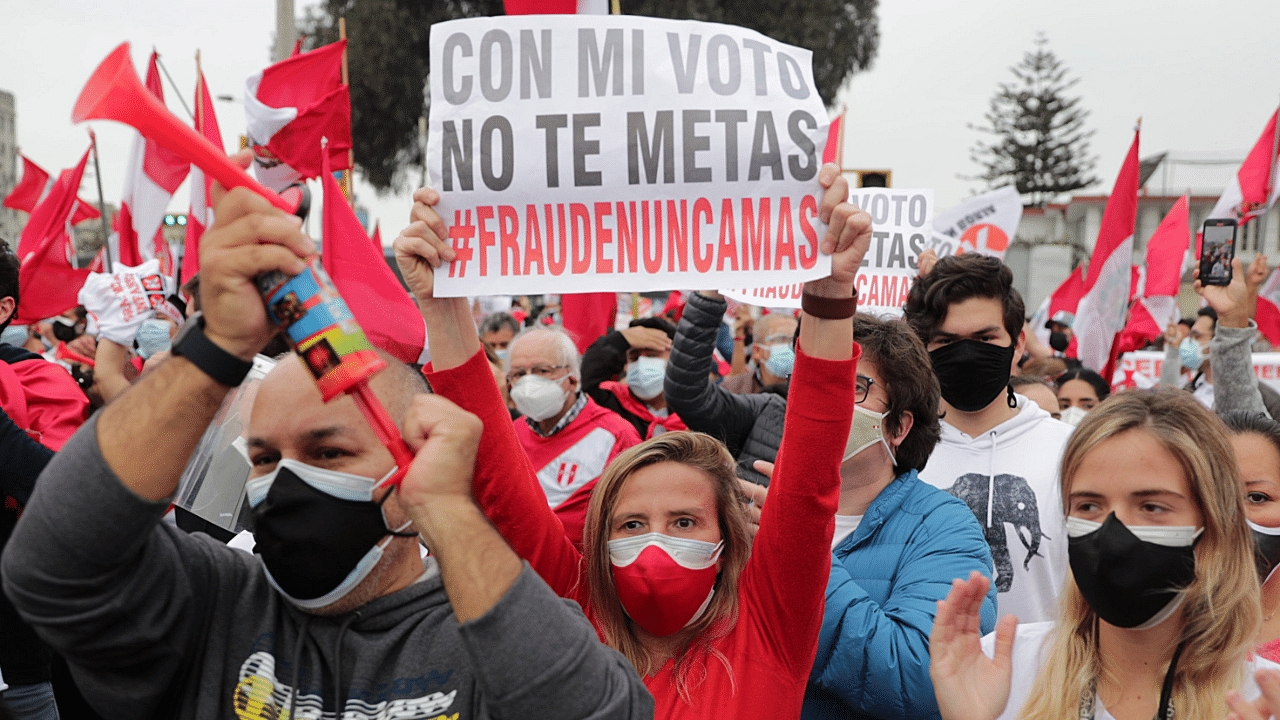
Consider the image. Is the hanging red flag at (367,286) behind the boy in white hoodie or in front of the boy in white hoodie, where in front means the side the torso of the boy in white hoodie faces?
in front

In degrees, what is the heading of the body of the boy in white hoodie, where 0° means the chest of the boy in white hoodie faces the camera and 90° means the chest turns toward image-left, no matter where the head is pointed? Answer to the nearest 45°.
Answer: approximately 0°

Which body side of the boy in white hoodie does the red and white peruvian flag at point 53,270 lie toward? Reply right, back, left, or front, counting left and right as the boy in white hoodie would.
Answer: right

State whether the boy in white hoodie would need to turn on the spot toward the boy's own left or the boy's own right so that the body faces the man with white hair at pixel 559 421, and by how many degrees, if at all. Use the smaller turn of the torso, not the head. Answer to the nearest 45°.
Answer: approximately 135° to the boy's own right

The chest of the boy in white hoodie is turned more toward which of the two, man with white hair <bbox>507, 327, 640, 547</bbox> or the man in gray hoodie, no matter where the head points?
the man in gray hoodie

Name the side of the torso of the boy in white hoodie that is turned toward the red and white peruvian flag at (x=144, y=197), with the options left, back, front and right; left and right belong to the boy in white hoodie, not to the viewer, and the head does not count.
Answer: right

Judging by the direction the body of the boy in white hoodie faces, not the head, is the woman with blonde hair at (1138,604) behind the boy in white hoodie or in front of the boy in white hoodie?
in front

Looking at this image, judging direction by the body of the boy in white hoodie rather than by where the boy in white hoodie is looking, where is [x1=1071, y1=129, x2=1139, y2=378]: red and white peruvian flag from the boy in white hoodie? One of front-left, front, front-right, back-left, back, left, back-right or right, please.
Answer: back

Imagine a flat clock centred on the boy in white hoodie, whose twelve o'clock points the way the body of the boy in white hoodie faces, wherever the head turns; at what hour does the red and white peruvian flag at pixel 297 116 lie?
The red and white peruvian flag is roughly at 4 o'clock from the boy in white hoodie.

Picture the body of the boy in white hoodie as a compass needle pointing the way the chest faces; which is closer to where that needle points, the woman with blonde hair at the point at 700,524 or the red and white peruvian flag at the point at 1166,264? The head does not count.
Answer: the woman with blonde hair
